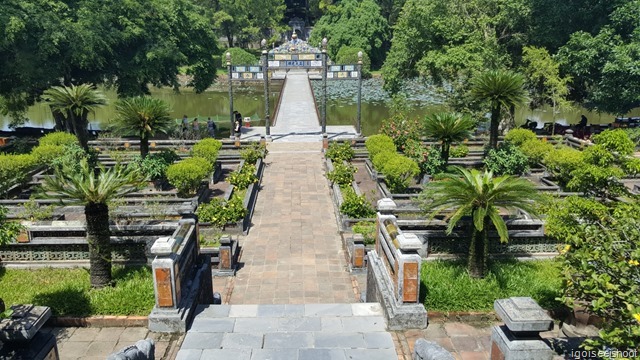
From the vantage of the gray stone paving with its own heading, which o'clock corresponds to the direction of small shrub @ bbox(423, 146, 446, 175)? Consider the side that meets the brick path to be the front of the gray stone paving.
The small shrub is roughly at 1 o'clock from the gray stone paving.

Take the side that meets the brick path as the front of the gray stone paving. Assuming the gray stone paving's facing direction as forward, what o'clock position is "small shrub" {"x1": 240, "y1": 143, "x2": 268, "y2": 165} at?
The small shrub is roughly at 12 o'clock from the gray stone paving.

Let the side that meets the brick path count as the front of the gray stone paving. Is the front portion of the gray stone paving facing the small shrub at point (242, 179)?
yes

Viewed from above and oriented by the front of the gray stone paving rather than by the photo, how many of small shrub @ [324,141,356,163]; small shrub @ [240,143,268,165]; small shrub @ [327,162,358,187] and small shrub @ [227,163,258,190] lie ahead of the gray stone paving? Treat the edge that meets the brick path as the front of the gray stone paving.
4

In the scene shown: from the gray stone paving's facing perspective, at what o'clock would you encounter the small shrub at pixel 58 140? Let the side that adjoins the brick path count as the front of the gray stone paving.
The small shrub is roughly at 11 o'clock from the gray stone paving.

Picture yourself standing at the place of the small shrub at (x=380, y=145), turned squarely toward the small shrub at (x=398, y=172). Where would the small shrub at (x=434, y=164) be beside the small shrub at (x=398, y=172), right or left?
left

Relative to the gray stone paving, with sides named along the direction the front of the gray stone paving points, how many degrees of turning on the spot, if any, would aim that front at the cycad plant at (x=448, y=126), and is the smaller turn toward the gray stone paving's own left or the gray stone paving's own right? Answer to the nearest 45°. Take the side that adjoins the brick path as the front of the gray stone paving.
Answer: approximately 45° to the gray stone paving's own right

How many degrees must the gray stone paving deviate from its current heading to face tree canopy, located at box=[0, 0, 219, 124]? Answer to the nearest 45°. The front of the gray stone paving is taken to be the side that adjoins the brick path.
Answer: approximately 45° to its left

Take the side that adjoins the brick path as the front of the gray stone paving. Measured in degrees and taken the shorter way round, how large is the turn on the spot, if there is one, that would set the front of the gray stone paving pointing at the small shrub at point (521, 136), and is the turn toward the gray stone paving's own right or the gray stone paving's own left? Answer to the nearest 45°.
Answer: approximately 45° to the gray stone paving's own right

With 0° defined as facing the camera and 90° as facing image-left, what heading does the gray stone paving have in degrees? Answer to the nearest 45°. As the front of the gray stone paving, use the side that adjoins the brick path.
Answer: approximately 180°

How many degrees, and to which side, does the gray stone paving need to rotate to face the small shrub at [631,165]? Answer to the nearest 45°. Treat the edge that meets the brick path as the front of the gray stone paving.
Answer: approximately 90° to its right

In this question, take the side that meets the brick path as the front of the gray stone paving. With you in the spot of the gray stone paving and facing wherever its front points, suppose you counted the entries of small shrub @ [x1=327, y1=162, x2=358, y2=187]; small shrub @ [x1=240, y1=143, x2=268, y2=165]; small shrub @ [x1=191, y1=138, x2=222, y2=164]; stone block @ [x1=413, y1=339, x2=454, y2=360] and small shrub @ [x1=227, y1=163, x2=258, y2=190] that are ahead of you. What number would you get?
4

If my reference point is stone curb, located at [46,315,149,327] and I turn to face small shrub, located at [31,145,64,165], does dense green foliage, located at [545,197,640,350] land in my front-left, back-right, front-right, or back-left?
back-right

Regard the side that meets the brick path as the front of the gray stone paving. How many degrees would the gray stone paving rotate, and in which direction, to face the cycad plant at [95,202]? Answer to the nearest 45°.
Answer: approximately 45° to its left
